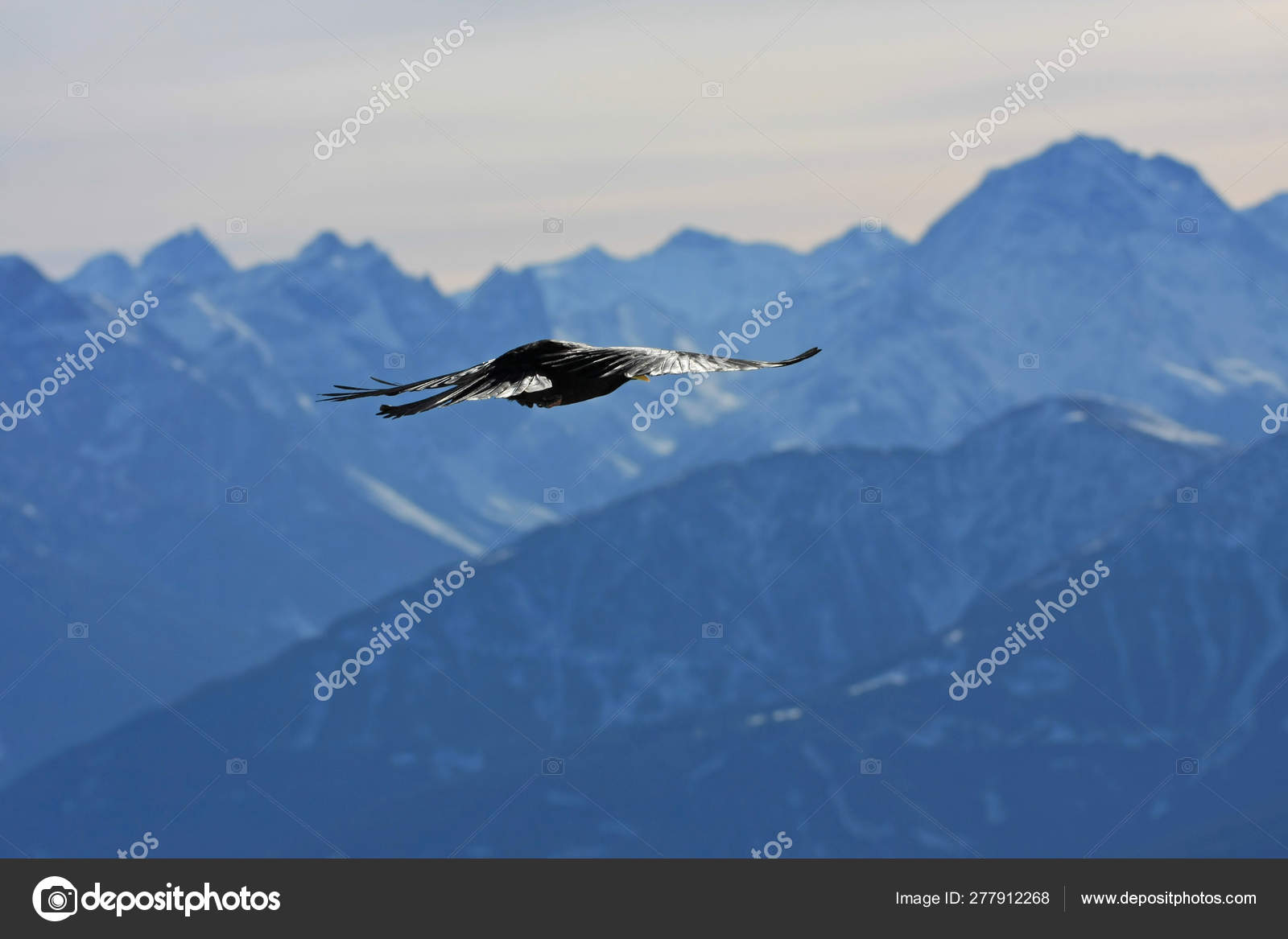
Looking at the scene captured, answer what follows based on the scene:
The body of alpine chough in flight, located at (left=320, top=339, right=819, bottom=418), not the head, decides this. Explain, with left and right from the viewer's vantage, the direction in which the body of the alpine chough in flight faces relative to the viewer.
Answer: facing away from the viewer and to the right of the viewer
